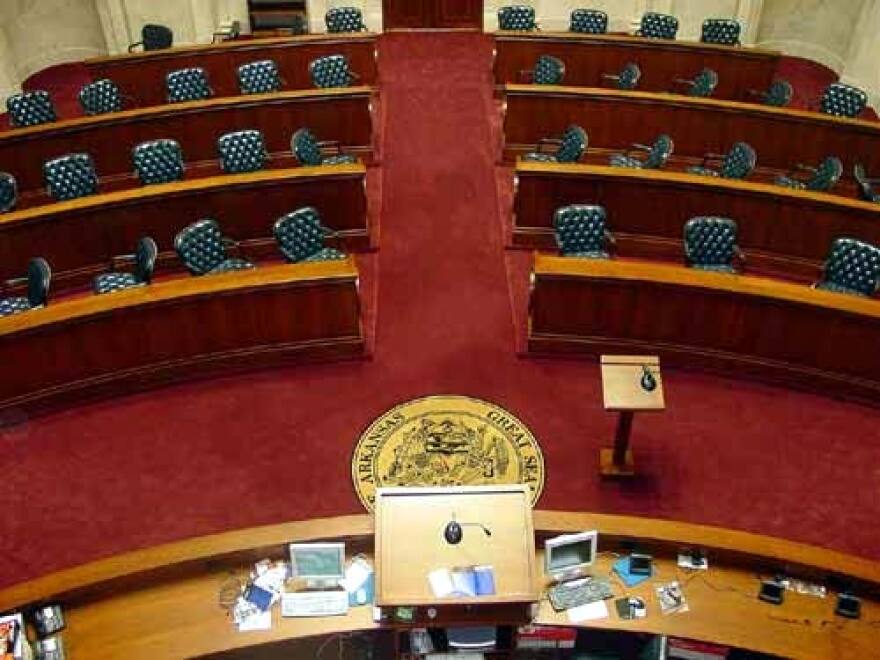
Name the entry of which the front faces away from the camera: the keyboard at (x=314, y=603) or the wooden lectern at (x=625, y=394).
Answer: the wooden lectern

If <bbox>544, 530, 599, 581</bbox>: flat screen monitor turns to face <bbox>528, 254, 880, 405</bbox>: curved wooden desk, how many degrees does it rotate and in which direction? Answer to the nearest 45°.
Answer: approximately 135° to its left

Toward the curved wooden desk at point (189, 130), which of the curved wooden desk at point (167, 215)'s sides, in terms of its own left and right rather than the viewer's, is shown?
back

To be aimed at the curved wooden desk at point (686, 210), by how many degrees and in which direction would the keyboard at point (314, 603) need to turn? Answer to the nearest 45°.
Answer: approximately 135° to its left

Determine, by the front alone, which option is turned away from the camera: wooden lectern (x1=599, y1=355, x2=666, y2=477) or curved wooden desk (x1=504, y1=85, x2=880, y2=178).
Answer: the wooden lectern

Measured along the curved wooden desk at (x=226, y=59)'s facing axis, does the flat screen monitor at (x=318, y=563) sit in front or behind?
in front

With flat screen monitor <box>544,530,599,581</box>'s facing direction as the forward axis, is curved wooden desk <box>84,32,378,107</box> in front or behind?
behind

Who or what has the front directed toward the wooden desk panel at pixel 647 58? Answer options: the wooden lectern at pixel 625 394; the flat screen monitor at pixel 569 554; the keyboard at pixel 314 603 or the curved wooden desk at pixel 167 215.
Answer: the wooden lectern

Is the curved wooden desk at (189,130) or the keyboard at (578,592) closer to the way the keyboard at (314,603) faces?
the keyboard

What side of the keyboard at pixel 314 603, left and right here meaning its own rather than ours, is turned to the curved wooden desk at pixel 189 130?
back

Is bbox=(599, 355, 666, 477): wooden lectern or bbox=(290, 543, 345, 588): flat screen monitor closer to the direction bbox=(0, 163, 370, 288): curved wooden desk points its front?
the flat screen monitor
